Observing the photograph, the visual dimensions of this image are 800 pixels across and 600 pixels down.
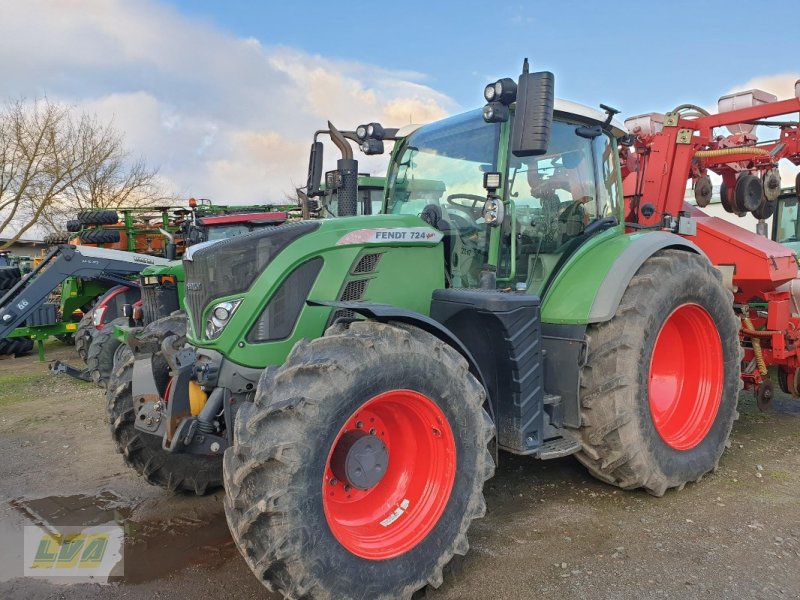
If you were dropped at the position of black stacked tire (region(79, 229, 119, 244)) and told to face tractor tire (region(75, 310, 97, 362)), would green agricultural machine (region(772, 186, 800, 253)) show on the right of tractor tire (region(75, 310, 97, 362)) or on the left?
left

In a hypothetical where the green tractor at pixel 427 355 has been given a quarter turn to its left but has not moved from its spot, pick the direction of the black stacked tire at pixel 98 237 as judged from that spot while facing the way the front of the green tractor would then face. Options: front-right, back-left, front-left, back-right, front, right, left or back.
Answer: back

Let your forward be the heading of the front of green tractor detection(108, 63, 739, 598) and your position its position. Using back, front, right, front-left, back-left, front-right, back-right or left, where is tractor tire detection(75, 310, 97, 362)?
right

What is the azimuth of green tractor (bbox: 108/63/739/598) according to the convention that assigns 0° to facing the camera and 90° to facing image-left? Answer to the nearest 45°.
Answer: approximately 45°

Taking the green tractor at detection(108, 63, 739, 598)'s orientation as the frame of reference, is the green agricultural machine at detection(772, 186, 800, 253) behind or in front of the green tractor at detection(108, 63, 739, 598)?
behind

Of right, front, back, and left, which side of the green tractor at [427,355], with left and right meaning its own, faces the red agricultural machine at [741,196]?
back

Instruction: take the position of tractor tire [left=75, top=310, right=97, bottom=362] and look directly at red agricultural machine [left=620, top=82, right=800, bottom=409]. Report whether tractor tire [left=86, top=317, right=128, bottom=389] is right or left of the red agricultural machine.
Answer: right

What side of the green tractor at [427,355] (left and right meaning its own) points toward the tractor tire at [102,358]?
right

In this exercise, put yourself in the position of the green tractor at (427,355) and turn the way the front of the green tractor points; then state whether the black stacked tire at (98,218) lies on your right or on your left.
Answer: on your right

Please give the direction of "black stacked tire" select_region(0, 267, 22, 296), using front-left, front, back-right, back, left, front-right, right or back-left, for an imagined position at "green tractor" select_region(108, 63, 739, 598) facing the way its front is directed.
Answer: right
